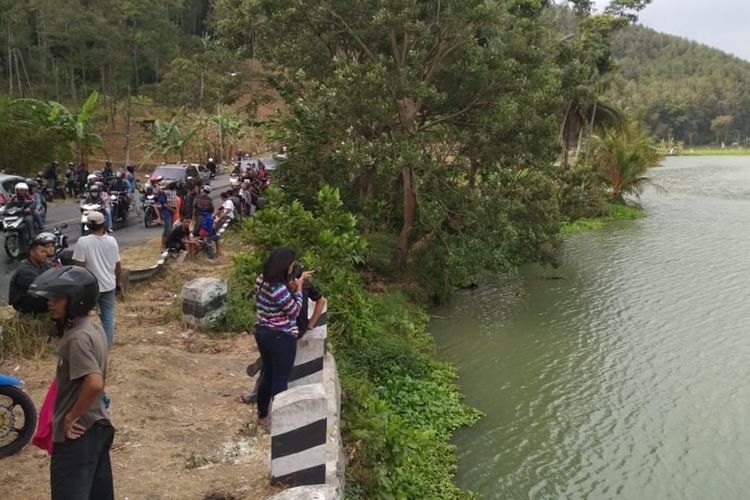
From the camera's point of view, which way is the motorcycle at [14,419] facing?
to the viewer's right

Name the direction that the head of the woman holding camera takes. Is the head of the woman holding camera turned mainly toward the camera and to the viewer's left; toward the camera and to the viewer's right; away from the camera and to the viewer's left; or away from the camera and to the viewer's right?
away from the camera and to the viewer's right

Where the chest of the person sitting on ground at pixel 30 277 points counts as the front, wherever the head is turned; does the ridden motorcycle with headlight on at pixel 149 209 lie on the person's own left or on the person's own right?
on the person's own left

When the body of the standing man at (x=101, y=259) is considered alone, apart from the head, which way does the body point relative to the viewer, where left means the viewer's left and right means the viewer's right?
facing away from the viewer

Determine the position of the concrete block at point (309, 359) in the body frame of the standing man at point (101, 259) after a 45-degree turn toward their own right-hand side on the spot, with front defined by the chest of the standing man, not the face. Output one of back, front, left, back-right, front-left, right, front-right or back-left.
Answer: right

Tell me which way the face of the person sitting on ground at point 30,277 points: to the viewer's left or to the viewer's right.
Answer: to the viewer's right

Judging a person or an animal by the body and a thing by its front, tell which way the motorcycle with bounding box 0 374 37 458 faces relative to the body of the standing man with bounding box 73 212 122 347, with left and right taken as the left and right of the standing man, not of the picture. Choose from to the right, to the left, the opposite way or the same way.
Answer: to the right
